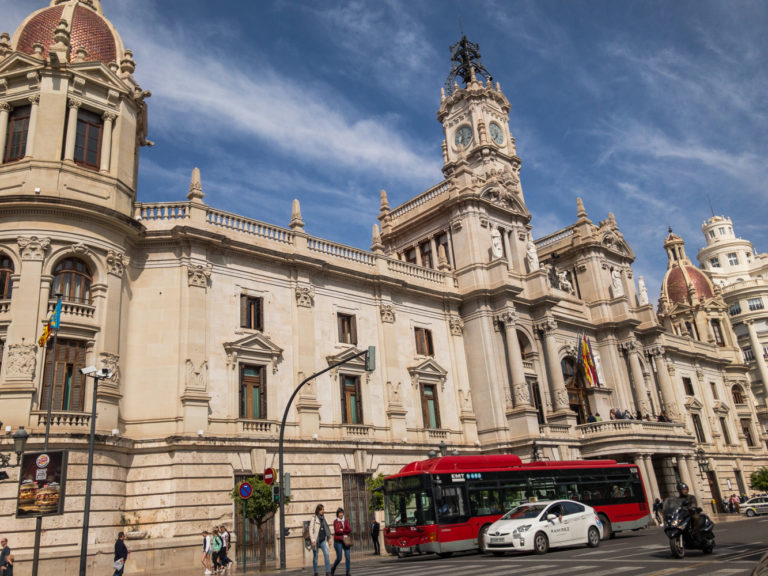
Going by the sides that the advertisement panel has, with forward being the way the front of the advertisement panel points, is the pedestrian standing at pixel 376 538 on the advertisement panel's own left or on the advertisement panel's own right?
on the advertisement panel's own left

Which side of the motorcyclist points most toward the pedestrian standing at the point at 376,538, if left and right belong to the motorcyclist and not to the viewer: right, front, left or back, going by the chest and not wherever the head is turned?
right

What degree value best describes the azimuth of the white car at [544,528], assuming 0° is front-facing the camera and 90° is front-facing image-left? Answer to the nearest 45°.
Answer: approximately 45°

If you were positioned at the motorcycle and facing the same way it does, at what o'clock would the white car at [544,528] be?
The white car is roughly at 3 o'clock from the motorcycle.

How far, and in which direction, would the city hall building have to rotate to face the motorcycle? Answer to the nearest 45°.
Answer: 0° — it already faces it
